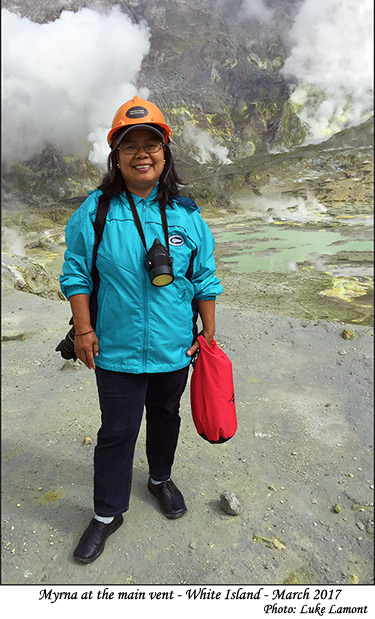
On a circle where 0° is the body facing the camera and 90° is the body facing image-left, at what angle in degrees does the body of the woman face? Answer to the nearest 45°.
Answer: approximately 0°
